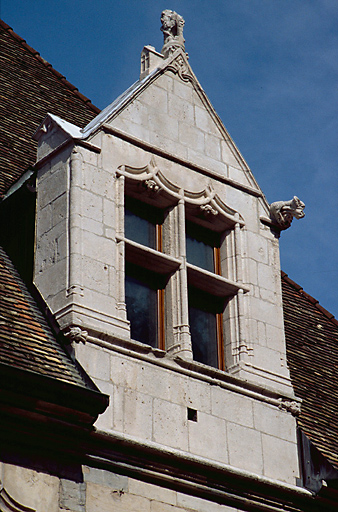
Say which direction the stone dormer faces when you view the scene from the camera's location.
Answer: facing the viewer and to the right of the viewer

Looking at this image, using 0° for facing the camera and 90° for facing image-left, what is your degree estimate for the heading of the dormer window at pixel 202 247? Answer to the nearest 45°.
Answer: approximately 315°
